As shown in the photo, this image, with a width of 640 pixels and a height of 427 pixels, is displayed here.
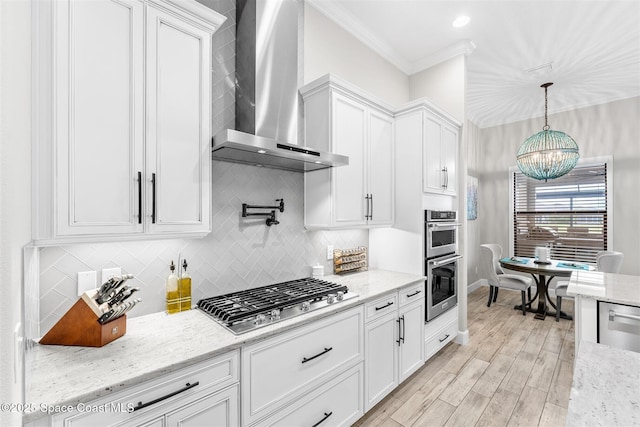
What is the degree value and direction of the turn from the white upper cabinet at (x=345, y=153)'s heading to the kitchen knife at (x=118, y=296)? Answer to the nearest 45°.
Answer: approximately 90° to its right

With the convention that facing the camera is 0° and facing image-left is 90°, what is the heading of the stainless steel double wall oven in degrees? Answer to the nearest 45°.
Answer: approximately 315°

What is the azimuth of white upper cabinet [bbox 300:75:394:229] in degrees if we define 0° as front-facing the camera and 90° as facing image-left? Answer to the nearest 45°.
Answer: approximately 315°

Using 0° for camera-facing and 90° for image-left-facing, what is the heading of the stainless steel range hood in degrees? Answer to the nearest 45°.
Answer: approximately 315°

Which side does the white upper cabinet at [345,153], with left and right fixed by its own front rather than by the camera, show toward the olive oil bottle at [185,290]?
right

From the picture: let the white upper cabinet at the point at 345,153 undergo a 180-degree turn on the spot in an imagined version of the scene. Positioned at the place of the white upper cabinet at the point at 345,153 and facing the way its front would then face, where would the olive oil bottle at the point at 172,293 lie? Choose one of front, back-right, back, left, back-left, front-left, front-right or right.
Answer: left

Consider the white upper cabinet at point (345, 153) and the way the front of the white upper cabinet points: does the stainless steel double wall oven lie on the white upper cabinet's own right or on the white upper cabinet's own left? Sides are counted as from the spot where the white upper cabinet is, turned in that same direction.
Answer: on the white upper cabinet's own left

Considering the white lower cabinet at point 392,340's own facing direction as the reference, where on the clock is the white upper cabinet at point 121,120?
The white upper cabinet is roughly at 3 o'clock from the white lower cabinet.

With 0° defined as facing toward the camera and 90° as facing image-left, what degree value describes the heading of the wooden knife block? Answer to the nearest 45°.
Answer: approximately 315°

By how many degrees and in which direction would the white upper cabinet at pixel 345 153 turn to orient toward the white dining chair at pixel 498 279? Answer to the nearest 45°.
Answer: approximately 90° to its left

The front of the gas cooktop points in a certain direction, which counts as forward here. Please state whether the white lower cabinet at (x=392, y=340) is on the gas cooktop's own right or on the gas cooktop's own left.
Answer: on the gas cooktop's own left

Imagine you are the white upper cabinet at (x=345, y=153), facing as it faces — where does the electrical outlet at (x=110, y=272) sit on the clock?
The electrical outlet is roughly at 3 o'clock from the white upper cabinet.
